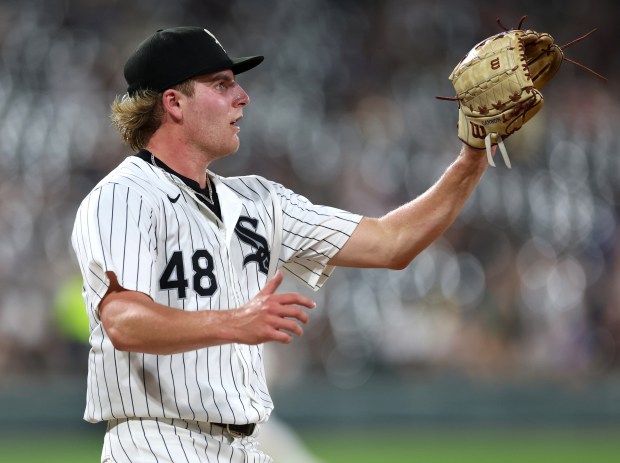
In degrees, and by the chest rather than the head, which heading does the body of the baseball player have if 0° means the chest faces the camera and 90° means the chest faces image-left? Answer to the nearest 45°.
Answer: approximately 315°

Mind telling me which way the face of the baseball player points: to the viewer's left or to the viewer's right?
to the viewer's right
